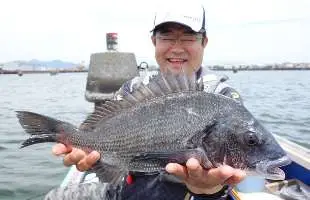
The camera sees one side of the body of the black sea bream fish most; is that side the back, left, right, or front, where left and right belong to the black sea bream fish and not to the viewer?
right

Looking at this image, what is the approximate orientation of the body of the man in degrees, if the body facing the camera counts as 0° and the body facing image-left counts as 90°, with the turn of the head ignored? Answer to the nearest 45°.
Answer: approximately 0°
